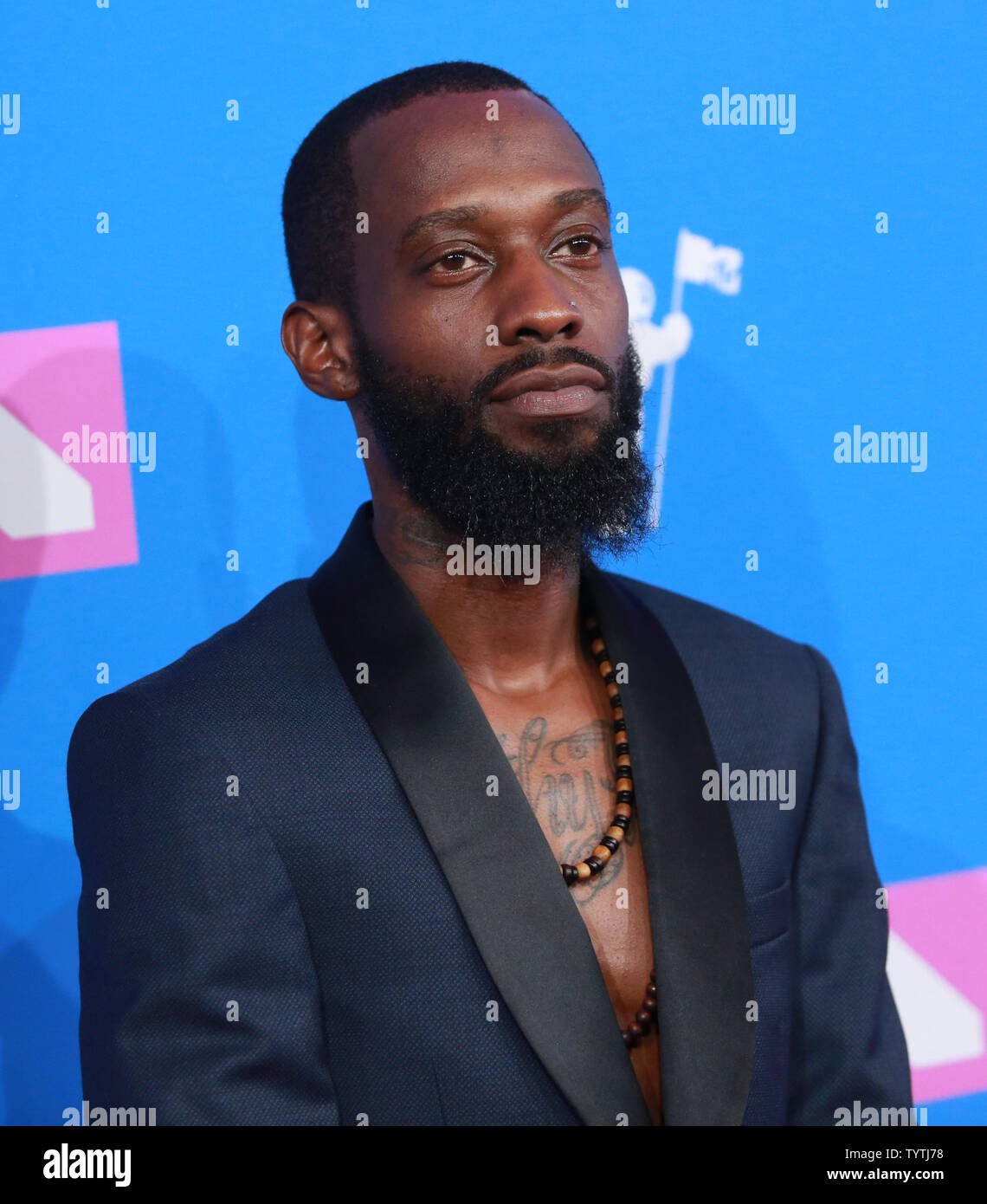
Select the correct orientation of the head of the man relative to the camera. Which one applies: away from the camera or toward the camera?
toward the camera

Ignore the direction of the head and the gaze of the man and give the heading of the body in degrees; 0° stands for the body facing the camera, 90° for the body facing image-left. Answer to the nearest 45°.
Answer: approximately 315°
